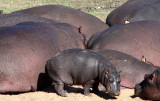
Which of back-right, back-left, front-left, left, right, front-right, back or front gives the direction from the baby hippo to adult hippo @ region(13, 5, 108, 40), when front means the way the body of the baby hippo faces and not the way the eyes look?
left

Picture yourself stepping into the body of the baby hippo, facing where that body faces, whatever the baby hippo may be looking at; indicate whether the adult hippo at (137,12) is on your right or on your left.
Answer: on your left

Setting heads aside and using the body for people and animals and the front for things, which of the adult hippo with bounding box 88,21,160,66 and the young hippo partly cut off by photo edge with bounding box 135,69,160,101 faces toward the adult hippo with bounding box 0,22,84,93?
the young hippo partly cut off by photo edge with bounding box 135,69,160,101

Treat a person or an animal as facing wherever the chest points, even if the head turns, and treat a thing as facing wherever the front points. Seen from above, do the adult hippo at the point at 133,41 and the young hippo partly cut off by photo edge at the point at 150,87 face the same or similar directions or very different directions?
very different directions

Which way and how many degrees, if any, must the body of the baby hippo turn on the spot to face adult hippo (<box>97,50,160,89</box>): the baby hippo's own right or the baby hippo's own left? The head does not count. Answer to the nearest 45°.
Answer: approximately 45° to the baby hippo's own left

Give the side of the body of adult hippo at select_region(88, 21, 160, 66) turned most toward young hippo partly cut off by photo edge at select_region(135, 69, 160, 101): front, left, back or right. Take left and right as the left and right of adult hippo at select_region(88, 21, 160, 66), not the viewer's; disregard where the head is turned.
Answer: right

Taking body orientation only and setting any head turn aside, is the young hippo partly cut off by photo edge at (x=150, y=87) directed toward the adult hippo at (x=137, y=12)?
no

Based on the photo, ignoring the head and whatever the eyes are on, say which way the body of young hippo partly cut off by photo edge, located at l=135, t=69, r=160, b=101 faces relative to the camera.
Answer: to the viewer's left

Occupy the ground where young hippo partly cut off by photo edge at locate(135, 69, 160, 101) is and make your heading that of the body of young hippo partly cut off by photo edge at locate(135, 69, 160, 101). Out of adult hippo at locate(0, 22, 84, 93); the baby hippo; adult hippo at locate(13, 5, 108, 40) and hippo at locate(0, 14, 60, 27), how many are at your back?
0

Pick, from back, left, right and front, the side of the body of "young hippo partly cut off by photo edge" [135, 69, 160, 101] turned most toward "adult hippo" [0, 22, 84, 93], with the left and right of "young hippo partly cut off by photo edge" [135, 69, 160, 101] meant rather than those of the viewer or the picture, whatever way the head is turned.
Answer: front

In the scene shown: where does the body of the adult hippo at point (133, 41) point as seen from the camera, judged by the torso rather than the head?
to the viewer's right

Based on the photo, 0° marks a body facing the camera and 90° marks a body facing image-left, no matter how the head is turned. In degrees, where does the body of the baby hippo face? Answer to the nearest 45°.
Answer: approximately 270°

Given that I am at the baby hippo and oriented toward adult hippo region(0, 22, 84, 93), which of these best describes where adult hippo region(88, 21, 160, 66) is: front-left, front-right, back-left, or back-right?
back-right

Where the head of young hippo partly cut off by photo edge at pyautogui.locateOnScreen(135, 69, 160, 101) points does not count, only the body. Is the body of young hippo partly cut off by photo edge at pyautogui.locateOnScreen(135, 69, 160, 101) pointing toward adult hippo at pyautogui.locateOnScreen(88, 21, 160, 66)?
no

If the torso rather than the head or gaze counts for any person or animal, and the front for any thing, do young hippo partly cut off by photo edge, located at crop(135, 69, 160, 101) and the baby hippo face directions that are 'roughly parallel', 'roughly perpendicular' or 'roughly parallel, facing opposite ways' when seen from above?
roughly parallel, facing opposite ways

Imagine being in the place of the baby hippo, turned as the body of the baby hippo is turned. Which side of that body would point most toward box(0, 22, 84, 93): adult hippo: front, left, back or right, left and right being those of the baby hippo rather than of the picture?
back

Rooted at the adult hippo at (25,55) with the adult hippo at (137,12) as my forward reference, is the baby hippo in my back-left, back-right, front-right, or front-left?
front-right
